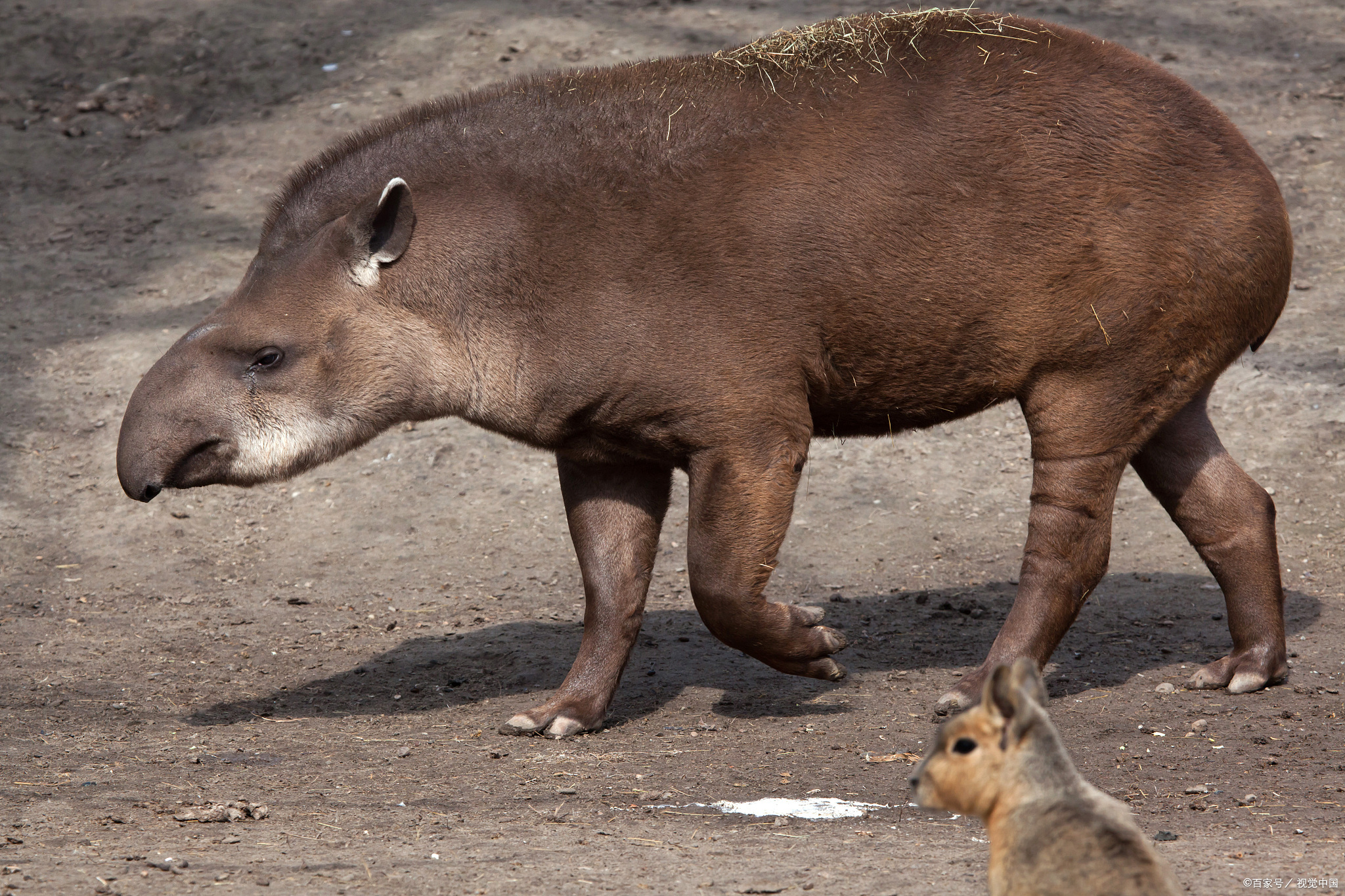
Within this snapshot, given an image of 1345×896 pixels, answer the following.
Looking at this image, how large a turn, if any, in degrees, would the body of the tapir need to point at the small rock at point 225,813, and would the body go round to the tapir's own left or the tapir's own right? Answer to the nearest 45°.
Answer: approximately 45° to the tapir's own left

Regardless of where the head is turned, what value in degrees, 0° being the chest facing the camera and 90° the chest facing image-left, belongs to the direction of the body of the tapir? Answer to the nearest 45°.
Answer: approximately 90°
